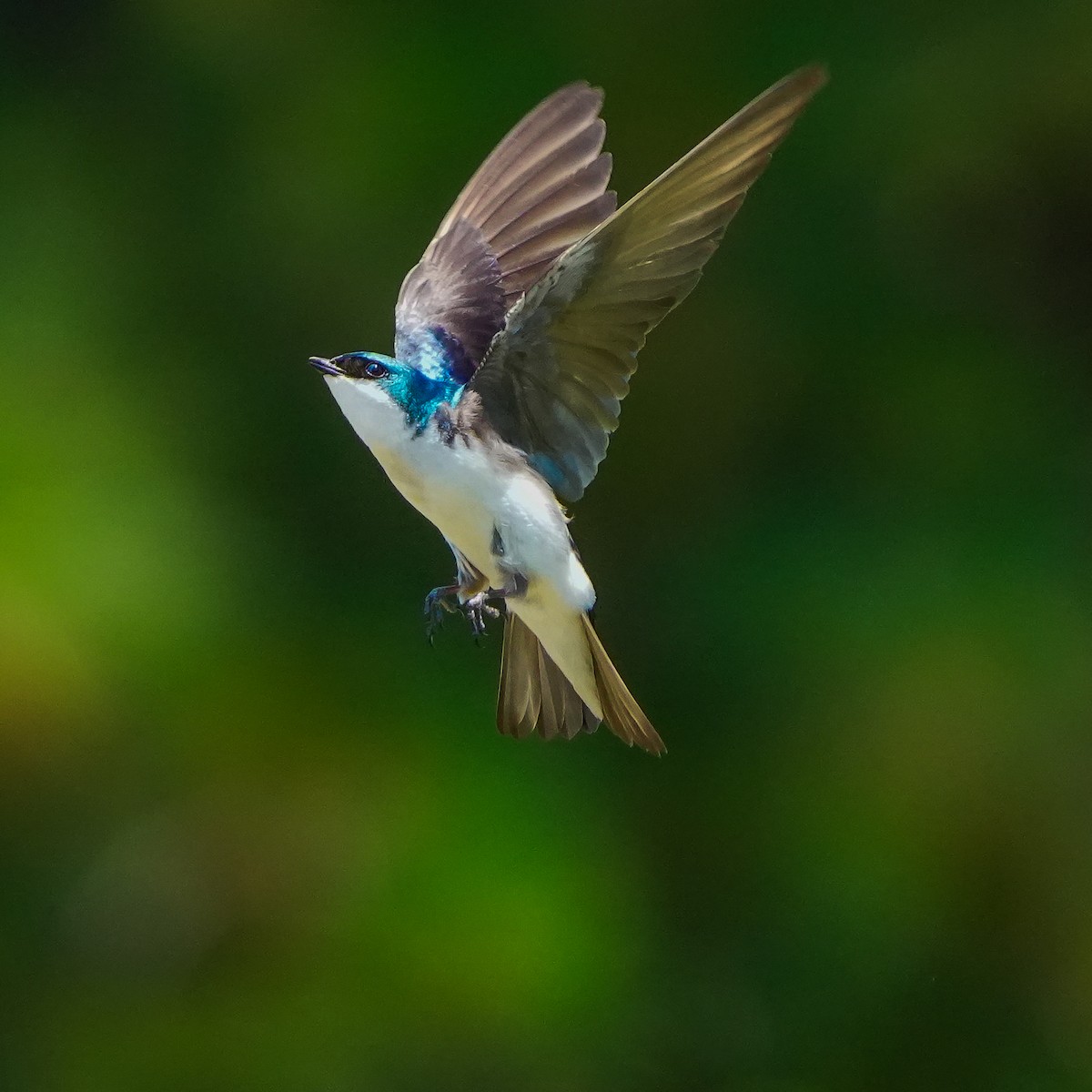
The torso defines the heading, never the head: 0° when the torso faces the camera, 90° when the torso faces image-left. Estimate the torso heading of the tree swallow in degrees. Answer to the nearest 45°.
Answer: approximately 90°
